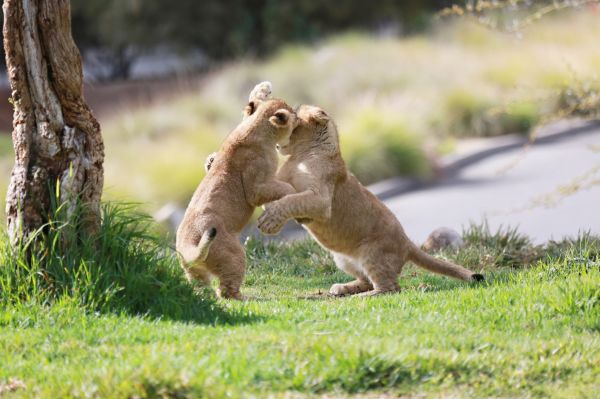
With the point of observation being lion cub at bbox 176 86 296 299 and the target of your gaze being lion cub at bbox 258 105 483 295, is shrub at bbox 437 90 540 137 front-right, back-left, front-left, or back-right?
front-left

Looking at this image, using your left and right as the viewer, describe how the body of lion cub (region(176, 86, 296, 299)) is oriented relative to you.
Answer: facing away from the viewer and to the right of the viewer

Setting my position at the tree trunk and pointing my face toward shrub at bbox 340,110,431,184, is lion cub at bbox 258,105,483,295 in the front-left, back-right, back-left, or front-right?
front-right

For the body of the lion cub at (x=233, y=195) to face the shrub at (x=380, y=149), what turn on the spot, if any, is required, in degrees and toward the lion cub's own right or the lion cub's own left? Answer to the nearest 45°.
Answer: approximately 45° to the lion cub's own left

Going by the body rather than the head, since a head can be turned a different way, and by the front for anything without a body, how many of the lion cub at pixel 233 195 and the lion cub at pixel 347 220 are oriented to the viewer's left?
1

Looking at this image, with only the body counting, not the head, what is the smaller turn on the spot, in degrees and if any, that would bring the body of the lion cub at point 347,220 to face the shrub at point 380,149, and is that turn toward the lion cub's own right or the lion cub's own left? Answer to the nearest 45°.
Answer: approximately 90° to the lion cub's own right

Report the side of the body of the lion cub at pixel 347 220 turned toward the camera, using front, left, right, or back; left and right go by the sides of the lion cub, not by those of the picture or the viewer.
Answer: left

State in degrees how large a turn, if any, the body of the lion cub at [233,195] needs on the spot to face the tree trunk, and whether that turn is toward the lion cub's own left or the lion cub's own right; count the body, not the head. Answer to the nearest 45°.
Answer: approximately 135° to the lion cub's own left

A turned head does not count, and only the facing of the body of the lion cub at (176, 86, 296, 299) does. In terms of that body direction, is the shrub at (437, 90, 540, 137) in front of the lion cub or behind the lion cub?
in front

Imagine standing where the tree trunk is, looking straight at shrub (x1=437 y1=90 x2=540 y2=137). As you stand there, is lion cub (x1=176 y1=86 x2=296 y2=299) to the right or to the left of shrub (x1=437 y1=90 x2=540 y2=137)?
right

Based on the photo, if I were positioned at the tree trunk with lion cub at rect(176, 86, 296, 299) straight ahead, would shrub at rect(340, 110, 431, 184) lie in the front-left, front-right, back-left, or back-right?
front-left

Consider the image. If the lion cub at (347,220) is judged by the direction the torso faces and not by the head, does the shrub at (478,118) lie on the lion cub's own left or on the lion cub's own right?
on the lion cub's own right
